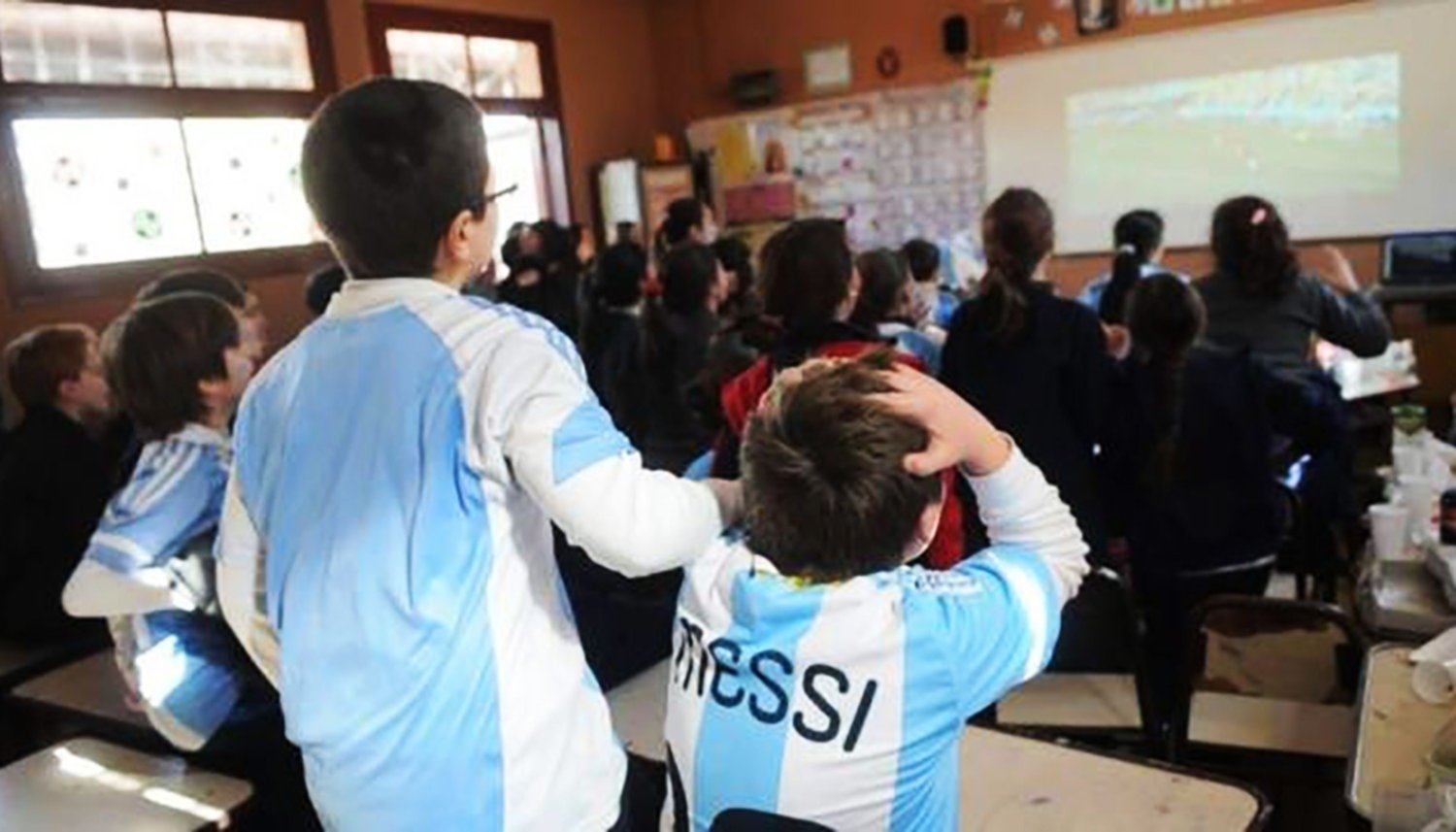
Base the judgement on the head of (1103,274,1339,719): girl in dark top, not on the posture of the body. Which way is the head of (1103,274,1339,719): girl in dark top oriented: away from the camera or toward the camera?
away from the camera

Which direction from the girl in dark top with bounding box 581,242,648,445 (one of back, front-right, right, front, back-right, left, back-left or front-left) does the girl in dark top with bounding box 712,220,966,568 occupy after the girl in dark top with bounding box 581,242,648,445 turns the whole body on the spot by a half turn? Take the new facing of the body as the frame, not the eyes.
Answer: front-left

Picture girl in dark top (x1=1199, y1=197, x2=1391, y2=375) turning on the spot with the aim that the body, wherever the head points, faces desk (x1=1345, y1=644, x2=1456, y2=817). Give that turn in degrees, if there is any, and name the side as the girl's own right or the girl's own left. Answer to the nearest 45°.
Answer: approximately 180°

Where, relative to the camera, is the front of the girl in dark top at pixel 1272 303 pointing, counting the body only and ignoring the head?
away from the camera

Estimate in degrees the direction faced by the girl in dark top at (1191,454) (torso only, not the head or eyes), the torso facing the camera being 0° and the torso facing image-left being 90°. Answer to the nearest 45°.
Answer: approximately 180°

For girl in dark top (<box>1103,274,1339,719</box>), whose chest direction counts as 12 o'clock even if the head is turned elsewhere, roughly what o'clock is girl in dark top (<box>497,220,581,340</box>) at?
girl in dark top (<box>497,220,581,340</box>) is roughly at 10 o'clock from girl in dark top (<box>1103,274,1339,719</box>).

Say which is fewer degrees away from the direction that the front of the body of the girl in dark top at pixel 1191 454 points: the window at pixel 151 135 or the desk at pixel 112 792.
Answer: the window

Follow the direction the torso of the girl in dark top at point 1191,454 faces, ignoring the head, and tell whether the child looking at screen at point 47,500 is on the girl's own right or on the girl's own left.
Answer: on the girl's own left

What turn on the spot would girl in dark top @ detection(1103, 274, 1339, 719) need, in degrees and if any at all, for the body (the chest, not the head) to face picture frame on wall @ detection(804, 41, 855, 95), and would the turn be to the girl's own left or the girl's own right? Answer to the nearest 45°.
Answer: approximately 45° to the girl's own left

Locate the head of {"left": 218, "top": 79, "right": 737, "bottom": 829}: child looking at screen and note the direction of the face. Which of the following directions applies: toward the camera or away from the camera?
away from the camera

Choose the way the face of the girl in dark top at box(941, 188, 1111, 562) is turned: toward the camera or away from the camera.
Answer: away from the camera

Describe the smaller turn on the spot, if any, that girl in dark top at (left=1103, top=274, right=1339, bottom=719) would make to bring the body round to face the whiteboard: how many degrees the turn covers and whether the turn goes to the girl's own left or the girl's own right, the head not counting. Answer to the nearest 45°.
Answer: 0° — they already face it
